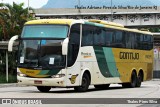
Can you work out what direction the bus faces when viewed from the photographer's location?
facing the viewer and to the left of the viewer
